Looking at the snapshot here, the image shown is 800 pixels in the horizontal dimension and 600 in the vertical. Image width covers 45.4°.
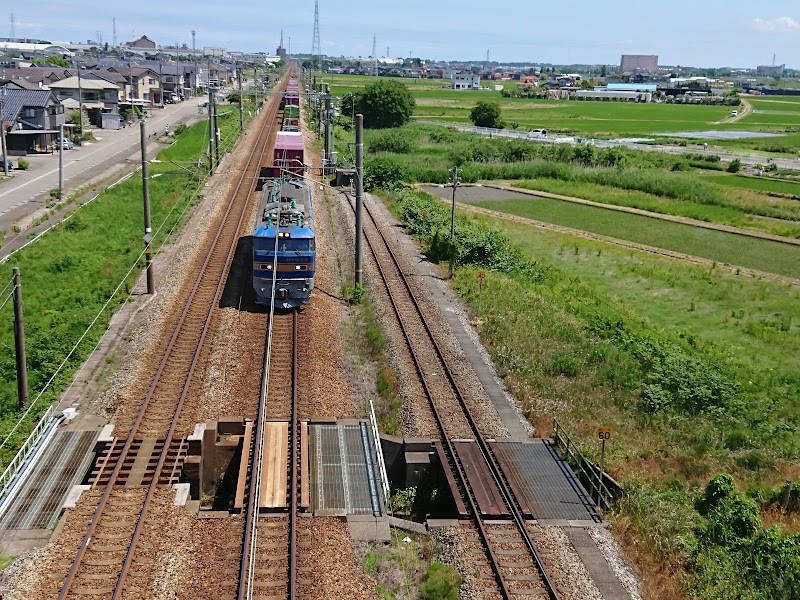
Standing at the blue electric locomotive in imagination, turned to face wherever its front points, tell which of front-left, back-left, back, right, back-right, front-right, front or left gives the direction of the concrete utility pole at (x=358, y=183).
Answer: front-left

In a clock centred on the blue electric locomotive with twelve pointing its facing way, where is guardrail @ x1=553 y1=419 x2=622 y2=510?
The guardrail is roughly at 11 o'clock from the blue electric locomotive.

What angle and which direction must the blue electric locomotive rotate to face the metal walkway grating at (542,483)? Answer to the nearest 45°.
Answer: approximately 45° to its left

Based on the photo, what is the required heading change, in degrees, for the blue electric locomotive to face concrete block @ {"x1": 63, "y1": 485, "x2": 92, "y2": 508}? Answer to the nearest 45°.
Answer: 0° — it already faces it

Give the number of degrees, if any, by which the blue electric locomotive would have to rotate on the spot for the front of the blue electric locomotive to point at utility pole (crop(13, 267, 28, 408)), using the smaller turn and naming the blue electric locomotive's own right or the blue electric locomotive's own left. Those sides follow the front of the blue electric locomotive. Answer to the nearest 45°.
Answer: approximately 45° to the blue electric locomotive's own right

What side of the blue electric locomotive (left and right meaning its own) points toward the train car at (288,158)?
back

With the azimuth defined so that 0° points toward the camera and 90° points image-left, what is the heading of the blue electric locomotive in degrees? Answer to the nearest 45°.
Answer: approximately 0°

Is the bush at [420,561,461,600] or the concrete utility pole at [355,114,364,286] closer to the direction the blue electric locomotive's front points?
the bush

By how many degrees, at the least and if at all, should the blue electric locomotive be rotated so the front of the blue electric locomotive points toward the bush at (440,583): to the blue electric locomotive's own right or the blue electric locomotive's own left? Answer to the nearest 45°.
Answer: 0° — it already faces it

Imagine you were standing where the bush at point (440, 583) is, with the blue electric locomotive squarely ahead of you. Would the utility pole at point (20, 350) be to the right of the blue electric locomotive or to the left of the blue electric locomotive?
left
